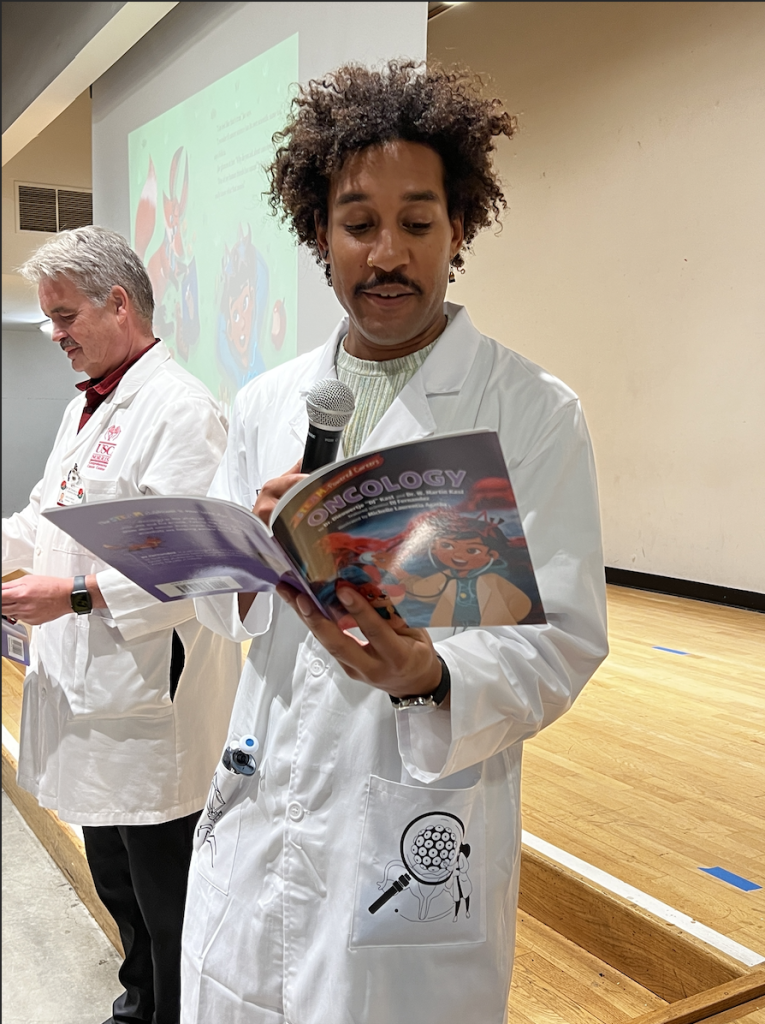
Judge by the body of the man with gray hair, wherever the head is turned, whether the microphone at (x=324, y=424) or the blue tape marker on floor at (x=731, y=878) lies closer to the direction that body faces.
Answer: the microphone

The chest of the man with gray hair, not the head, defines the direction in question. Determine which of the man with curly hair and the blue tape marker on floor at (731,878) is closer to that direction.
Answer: the man with curly hair
